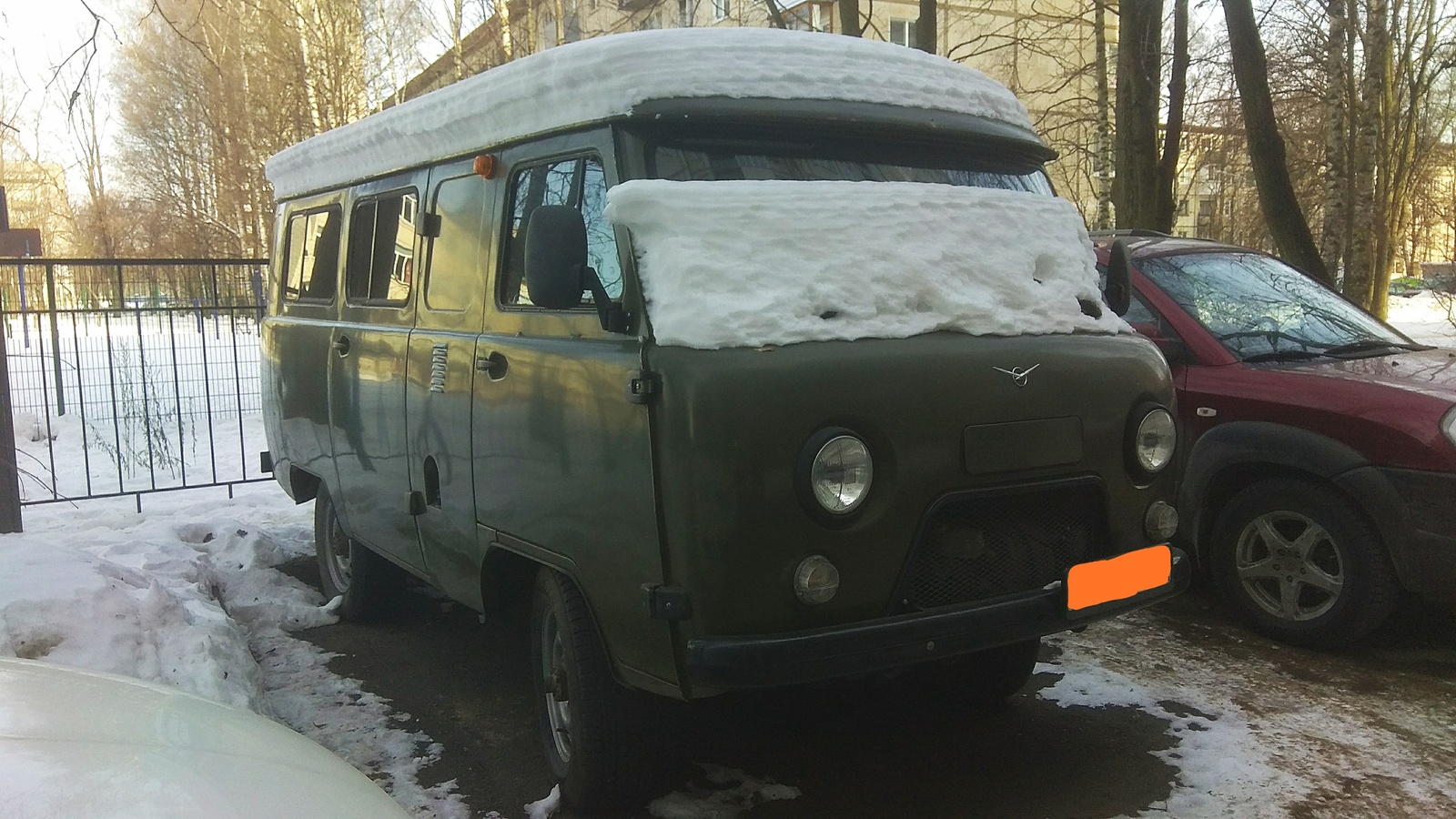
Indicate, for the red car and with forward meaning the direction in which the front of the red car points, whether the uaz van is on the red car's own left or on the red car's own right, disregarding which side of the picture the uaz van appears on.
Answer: on the red car's own right

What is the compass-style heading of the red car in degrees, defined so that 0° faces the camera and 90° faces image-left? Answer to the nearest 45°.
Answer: approximately 315°

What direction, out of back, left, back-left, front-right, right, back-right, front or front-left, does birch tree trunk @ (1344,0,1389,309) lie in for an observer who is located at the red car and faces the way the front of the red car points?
back-left

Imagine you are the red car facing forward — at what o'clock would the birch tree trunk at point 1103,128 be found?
The birch tree trunk is roughly at 7 o'clock from the red car.

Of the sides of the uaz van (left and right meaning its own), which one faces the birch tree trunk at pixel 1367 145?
left

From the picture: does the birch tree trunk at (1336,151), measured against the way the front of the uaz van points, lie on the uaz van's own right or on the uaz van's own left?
on the uaz van's own left

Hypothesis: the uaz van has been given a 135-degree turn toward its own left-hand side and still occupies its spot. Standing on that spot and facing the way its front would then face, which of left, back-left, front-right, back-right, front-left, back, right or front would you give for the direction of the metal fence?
front-left

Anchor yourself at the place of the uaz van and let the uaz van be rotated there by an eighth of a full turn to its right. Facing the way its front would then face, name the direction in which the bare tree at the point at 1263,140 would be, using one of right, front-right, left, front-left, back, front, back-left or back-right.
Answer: back-left

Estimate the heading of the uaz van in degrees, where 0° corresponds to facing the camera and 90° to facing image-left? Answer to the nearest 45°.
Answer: approximately 315°

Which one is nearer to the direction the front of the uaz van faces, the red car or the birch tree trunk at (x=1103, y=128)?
the red car

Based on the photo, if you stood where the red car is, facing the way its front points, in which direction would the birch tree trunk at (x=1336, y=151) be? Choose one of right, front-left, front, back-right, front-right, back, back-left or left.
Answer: back-left

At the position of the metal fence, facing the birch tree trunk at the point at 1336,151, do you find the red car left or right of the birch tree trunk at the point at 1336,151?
right

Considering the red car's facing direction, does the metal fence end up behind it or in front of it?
behind
